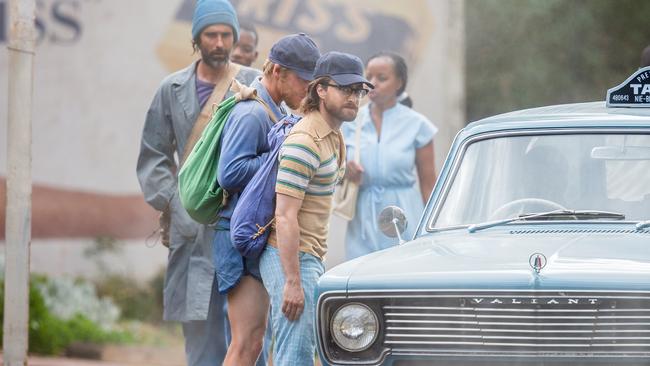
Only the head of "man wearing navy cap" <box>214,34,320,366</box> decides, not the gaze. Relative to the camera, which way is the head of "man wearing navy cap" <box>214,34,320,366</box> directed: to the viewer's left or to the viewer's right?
to the viewer's right

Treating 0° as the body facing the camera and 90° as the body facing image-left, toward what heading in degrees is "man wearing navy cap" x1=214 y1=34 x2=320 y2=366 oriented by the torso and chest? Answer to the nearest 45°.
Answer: approximately 270°

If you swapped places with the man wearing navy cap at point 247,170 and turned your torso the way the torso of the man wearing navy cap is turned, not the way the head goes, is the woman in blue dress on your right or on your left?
on your left

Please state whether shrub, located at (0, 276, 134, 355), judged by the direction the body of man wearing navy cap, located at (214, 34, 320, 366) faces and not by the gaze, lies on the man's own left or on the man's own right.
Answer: on the man's own left

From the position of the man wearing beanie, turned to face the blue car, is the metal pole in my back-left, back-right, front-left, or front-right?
back-right

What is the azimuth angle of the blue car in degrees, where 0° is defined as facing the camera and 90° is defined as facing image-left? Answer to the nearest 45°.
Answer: approximately 0°

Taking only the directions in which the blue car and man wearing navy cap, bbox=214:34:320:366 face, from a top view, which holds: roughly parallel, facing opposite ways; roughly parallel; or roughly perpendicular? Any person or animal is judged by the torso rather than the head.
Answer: roughly perpendicular

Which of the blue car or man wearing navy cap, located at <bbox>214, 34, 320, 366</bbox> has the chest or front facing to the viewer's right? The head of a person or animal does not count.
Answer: the man wearing navy cap

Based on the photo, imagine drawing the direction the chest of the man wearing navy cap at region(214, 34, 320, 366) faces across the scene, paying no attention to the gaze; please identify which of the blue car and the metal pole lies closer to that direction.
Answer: the blue car

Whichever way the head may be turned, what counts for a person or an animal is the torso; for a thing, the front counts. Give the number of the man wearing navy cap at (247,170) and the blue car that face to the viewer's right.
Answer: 1
